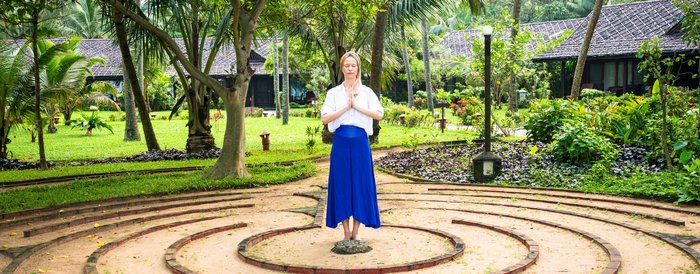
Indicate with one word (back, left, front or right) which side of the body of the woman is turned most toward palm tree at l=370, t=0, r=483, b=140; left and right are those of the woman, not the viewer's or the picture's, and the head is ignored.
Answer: back

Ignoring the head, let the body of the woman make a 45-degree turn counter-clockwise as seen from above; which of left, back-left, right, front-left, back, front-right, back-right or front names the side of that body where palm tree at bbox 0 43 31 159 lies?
back

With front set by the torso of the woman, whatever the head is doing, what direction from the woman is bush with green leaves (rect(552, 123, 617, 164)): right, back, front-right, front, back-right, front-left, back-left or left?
back-left

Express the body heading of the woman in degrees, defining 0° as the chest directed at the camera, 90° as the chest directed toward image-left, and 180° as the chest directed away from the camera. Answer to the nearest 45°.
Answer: approximately 0°

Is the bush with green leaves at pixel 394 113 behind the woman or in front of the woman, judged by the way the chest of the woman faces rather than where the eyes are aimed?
behind

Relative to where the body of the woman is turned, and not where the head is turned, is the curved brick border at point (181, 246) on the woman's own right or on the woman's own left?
on the woman's own right
